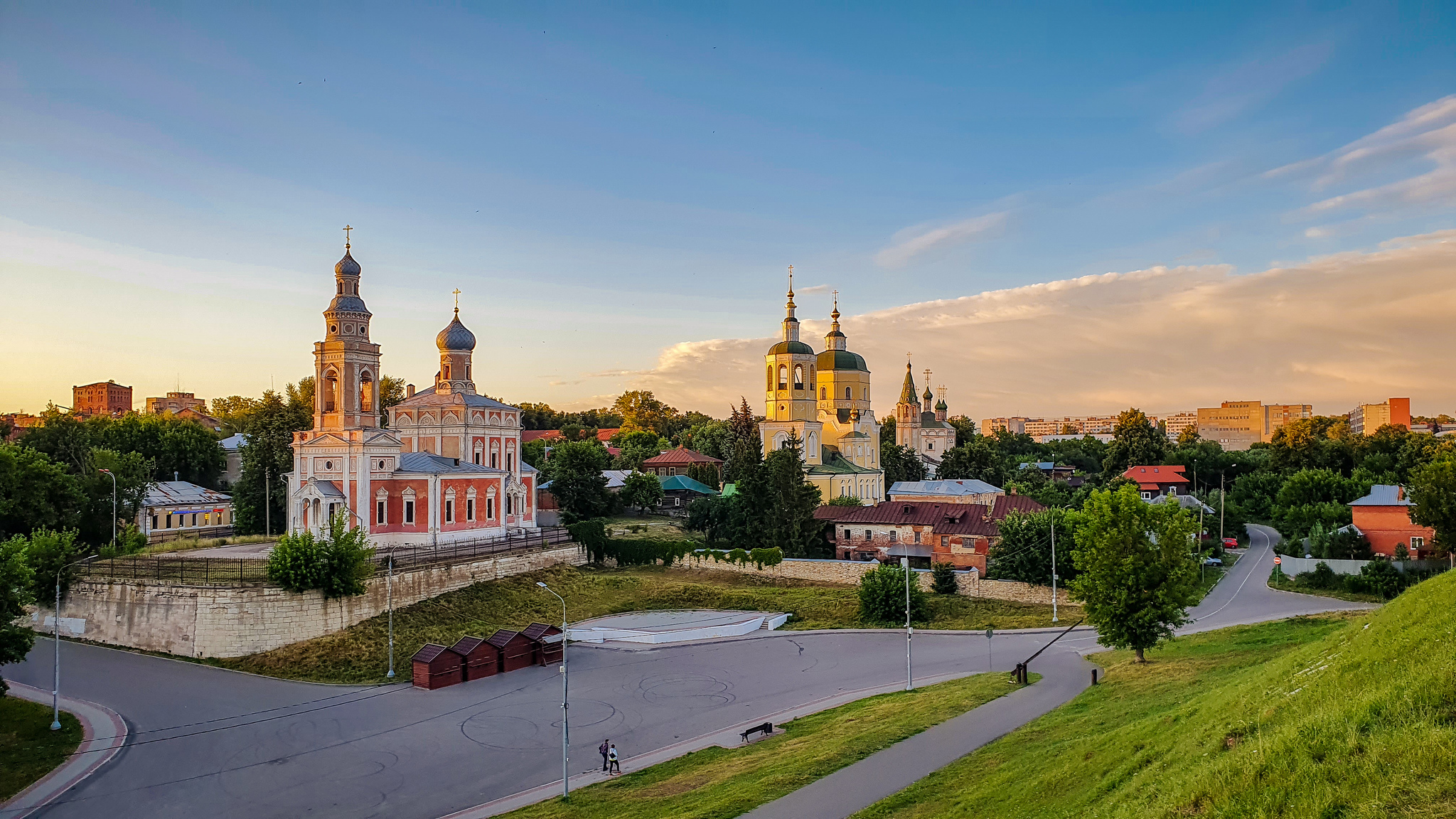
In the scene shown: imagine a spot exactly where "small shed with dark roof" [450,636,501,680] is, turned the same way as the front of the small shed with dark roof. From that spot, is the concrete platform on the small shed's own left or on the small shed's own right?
on the small shed's own left

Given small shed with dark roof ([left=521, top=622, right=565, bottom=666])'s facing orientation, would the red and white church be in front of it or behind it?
behind

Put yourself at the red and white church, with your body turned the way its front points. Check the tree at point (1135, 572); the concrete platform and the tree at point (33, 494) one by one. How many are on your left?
2

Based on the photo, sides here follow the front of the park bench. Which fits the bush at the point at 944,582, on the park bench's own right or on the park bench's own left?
on the park bench's own right

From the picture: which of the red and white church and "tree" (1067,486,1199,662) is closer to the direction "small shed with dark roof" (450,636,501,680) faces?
the tree

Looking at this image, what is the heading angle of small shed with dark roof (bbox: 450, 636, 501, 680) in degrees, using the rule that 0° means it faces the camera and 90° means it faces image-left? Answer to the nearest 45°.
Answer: approximately 315°

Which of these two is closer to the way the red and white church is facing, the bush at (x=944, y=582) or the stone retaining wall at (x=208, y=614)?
the stone retaining wall

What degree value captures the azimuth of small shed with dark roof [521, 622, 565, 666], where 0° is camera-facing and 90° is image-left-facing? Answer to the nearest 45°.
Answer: approximately 315°

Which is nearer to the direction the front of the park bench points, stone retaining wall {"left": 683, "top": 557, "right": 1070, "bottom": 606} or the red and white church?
the red and white church

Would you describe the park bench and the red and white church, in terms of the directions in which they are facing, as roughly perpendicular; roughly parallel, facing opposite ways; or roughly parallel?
roughly perpendicular

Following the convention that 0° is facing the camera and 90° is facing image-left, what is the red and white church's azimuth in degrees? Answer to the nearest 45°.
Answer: approximately 45°
